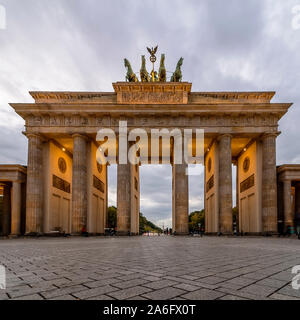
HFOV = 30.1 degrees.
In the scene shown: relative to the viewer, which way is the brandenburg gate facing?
toward the camera
